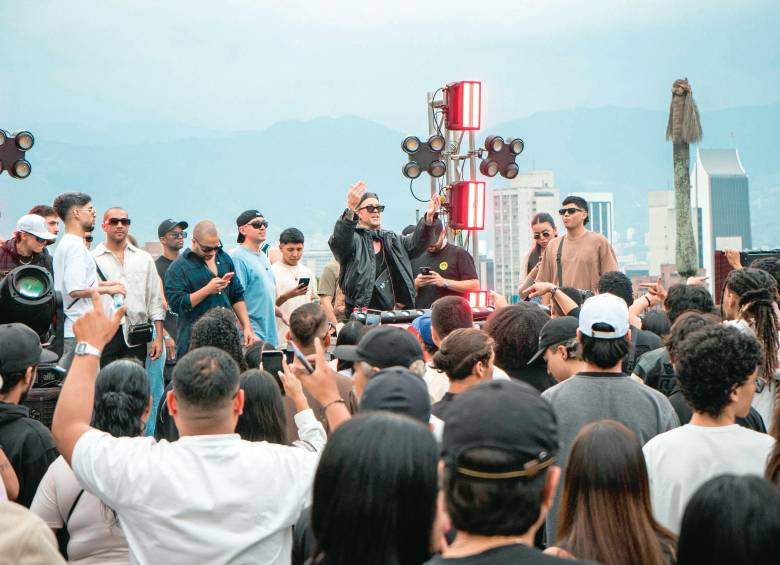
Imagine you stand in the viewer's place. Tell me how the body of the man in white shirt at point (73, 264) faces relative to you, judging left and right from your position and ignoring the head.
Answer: facing to the right of the viewer

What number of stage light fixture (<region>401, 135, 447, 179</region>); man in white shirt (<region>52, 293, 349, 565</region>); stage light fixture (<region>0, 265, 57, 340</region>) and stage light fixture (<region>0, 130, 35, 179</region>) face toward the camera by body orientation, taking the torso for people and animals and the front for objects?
3

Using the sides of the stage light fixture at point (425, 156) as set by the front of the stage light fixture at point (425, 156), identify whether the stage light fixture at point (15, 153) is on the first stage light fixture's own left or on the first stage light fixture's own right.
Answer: on the first stage light fixture's own right

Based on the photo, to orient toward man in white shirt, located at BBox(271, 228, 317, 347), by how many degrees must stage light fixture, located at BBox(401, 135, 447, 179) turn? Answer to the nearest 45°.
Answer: approximately 45° to its right

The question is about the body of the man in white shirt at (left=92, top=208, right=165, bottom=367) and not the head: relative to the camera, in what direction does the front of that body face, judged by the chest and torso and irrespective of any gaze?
toward the camera

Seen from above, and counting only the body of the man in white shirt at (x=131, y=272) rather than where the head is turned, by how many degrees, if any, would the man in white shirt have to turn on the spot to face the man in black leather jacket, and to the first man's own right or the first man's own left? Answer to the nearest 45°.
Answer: approximately 90° to the first man's own left

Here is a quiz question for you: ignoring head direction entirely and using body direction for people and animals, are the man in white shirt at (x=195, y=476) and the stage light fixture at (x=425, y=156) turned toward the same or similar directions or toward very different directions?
very different directions

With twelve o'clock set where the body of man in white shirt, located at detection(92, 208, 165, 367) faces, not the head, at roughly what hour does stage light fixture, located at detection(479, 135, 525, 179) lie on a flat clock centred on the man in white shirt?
The stage light fixture is roughly at 8 o'clock from the man in white shirt.

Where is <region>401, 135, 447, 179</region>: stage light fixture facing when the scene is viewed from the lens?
facing the viewer

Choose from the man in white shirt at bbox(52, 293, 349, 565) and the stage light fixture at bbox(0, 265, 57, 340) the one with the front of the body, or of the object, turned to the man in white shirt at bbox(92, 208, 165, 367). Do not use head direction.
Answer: the man in white shirt at bbox(52, 293, 349, 565)

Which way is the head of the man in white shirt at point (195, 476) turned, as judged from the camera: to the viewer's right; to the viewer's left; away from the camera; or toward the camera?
away from the camera

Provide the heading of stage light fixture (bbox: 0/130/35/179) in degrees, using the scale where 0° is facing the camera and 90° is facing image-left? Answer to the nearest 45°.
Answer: approximately 0°

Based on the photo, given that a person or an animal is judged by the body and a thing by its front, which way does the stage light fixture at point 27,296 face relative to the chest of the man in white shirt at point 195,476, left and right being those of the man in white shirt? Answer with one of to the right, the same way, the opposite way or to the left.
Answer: the opposite way

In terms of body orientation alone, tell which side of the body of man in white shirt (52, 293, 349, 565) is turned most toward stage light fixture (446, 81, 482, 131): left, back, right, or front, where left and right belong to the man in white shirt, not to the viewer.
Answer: front

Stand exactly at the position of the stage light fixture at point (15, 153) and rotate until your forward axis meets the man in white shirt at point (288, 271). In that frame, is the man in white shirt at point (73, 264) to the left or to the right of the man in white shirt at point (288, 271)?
right

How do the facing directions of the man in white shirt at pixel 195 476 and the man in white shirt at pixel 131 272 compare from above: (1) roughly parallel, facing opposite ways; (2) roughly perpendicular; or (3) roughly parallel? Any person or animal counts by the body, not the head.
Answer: roughly parallel, facing opposite ways

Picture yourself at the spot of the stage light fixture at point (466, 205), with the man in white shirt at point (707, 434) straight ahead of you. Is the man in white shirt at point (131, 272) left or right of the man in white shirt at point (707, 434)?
right

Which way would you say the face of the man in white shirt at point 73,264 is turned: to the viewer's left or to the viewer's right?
to the viewer's right

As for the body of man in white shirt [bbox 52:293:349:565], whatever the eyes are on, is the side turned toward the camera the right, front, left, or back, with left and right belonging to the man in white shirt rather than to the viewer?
back

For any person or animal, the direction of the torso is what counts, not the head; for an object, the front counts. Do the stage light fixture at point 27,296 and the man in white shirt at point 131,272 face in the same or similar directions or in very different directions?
same or similar directions
